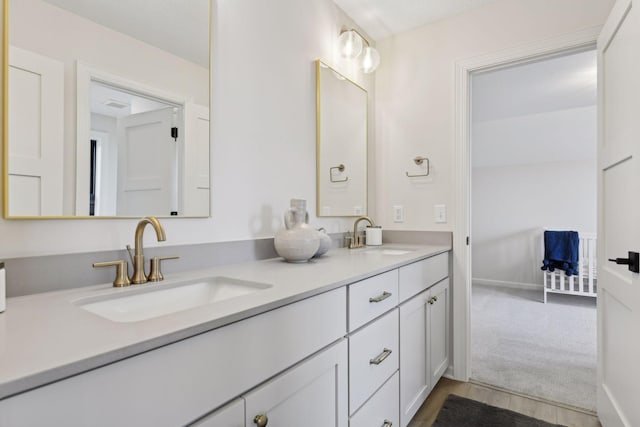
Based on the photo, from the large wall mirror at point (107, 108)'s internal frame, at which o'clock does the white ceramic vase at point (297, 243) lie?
The white ceramic vase is roughly at 9 o'clock from the large wall mirror.

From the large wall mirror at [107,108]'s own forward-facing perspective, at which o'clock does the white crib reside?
The white crib is roughly at 9 o'clock from the large wall mirror.

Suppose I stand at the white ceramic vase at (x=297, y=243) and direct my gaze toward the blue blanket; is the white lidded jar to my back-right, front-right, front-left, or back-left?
front-left

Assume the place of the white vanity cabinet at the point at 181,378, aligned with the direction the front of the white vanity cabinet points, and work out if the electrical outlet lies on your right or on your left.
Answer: on your left

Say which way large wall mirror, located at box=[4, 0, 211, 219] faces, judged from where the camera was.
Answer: facing the viewer

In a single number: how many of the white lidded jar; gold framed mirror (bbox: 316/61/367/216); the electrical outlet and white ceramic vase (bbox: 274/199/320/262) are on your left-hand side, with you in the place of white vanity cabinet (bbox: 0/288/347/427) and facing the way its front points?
4

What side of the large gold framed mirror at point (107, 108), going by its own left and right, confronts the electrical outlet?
left

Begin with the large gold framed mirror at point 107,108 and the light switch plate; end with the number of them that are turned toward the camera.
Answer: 2

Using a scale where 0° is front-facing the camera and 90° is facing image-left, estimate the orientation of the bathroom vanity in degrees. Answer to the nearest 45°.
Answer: approximately 315°

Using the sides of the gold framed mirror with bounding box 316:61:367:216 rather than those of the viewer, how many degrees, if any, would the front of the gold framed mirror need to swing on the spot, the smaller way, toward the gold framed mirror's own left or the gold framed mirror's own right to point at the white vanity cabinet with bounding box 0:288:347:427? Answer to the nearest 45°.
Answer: approximately 45° to the gold framed mirror's own right

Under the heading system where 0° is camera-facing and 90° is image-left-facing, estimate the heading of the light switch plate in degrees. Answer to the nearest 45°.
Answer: approximately 0°
